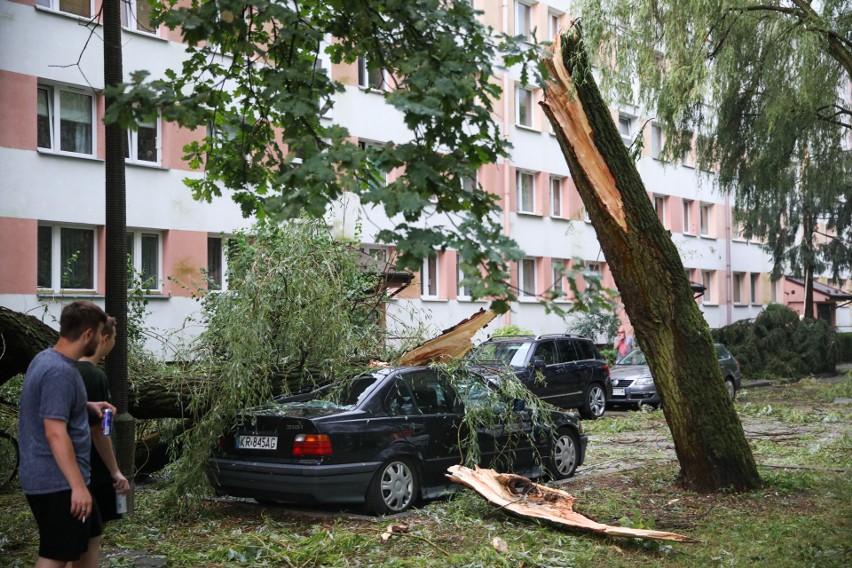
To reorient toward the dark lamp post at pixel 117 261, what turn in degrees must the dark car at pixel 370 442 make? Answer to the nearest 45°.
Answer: approximately 135° to its left

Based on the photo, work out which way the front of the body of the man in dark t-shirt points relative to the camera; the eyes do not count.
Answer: to the viewer's right

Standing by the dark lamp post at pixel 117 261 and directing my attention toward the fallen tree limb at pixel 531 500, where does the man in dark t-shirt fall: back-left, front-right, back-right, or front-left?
front-right

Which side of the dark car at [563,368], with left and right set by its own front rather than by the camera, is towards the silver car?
back

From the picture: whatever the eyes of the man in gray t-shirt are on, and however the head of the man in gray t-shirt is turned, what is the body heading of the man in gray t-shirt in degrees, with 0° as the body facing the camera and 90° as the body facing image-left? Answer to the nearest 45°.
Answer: approximately 225°

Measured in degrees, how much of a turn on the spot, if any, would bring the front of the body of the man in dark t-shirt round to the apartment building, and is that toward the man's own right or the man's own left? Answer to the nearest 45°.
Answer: approximately 90° to the man's own left

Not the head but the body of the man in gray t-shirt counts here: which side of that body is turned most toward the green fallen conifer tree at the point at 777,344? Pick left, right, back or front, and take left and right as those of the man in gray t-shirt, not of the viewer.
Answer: front

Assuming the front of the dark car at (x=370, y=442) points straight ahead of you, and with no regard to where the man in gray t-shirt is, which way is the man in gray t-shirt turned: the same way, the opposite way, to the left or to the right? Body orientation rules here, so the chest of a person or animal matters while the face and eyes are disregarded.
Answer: the same way

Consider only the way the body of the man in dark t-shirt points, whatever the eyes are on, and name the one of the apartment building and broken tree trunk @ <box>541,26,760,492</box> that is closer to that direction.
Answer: the broken tree trunk

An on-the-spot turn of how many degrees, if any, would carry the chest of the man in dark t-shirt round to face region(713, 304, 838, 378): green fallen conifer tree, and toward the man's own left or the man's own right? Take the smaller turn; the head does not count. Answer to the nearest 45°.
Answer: approximately 45° to the man's own left

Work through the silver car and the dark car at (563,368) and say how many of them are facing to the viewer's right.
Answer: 0

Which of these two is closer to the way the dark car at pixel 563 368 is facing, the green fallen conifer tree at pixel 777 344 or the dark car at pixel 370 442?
the dark car

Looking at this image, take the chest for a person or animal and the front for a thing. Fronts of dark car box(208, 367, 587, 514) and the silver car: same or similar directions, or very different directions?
very different directions
